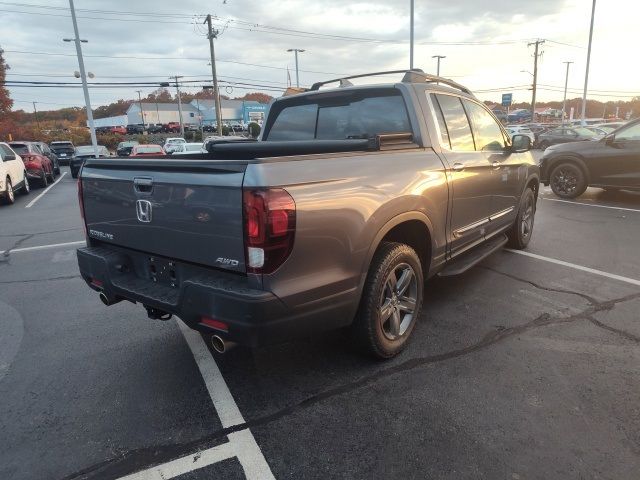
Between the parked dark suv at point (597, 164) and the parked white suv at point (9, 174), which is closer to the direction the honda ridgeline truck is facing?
the parked dark suv

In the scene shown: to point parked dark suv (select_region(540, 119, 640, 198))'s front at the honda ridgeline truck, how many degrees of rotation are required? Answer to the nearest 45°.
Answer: approximately 90° to its left

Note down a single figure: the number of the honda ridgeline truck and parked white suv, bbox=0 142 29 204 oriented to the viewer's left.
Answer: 0

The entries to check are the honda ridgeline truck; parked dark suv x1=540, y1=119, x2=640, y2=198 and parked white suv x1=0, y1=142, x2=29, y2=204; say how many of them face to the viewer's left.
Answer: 1

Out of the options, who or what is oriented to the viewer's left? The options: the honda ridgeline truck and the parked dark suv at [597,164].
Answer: the parked dark suv

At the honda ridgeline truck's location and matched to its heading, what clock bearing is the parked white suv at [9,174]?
The parked white suv is roughly at 9 o'clock from the honda ridgeline truck.

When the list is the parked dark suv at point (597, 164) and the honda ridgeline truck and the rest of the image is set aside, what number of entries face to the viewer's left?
1

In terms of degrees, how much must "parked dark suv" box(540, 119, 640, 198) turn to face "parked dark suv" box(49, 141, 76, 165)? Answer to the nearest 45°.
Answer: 0° — it already faces it

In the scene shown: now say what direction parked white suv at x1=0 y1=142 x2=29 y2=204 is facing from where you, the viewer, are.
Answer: facing away from the viewer and to the right of the viewer

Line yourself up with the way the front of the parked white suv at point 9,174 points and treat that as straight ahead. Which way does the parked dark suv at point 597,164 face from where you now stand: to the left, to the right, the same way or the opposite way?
to the left

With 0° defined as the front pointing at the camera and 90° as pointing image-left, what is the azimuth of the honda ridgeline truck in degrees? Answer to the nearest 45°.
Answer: approximately 225°

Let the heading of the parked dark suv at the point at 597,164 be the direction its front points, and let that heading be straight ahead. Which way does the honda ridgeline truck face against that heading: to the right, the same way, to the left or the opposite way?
to the right

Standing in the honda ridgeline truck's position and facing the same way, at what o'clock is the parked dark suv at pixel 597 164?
The parked dark suv is roughly at 12 o'clock from the honda ridgeline truck.

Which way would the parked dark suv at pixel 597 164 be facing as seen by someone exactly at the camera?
facing to the left of the viewer

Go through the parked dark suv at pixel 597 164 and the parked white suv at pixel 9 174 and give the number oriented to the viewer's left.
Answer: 1

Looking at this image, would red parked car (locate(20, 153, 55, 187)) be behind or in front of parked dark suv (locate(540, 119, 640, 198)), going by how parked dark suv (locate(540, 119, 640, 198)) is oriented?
in front
